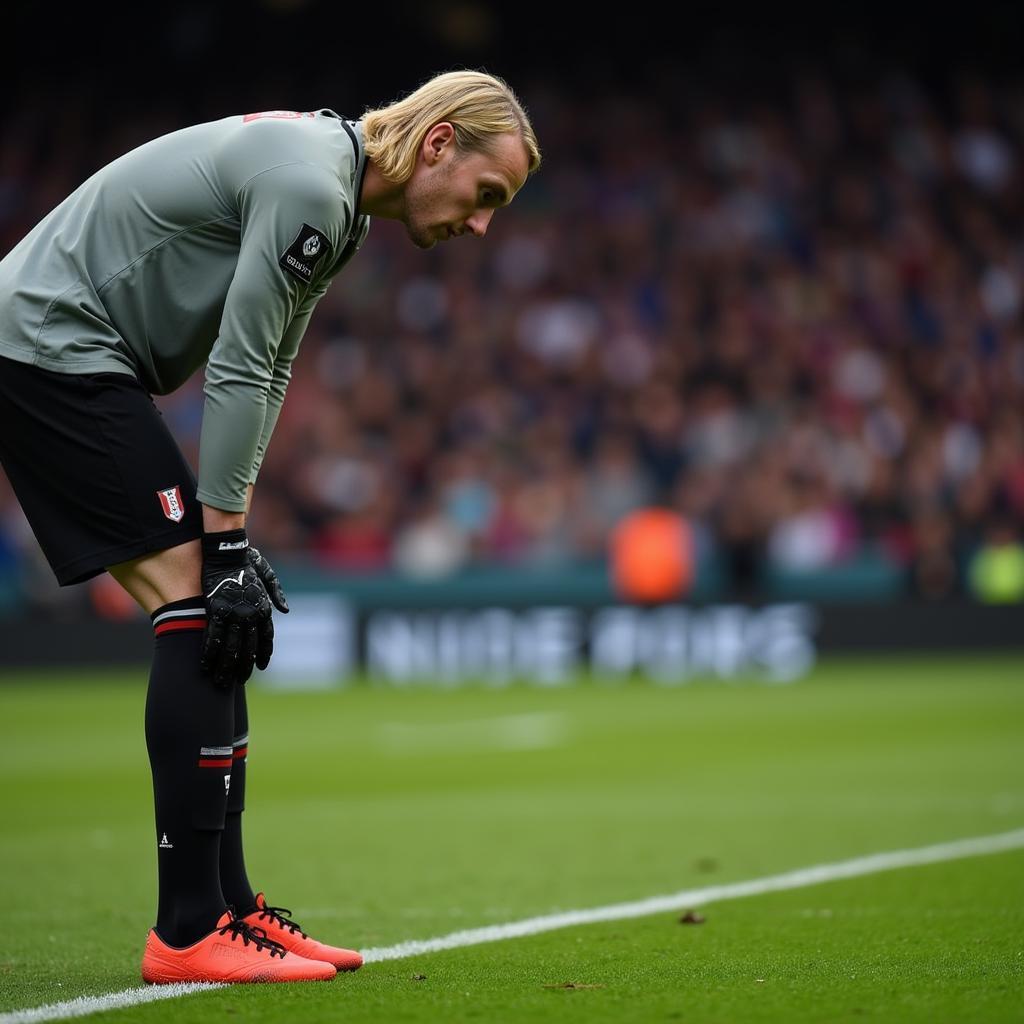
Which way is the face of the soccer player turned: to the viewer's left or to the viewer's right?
to the viewer's right

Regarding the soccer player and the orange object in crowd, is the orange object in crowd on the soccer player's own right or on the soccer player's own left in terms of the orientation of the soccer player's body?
on the soccer player's own left

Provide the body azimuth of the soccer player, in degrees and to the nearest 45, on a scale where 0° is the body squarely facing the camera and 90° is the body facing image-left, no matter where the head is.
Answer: approximately 270°
